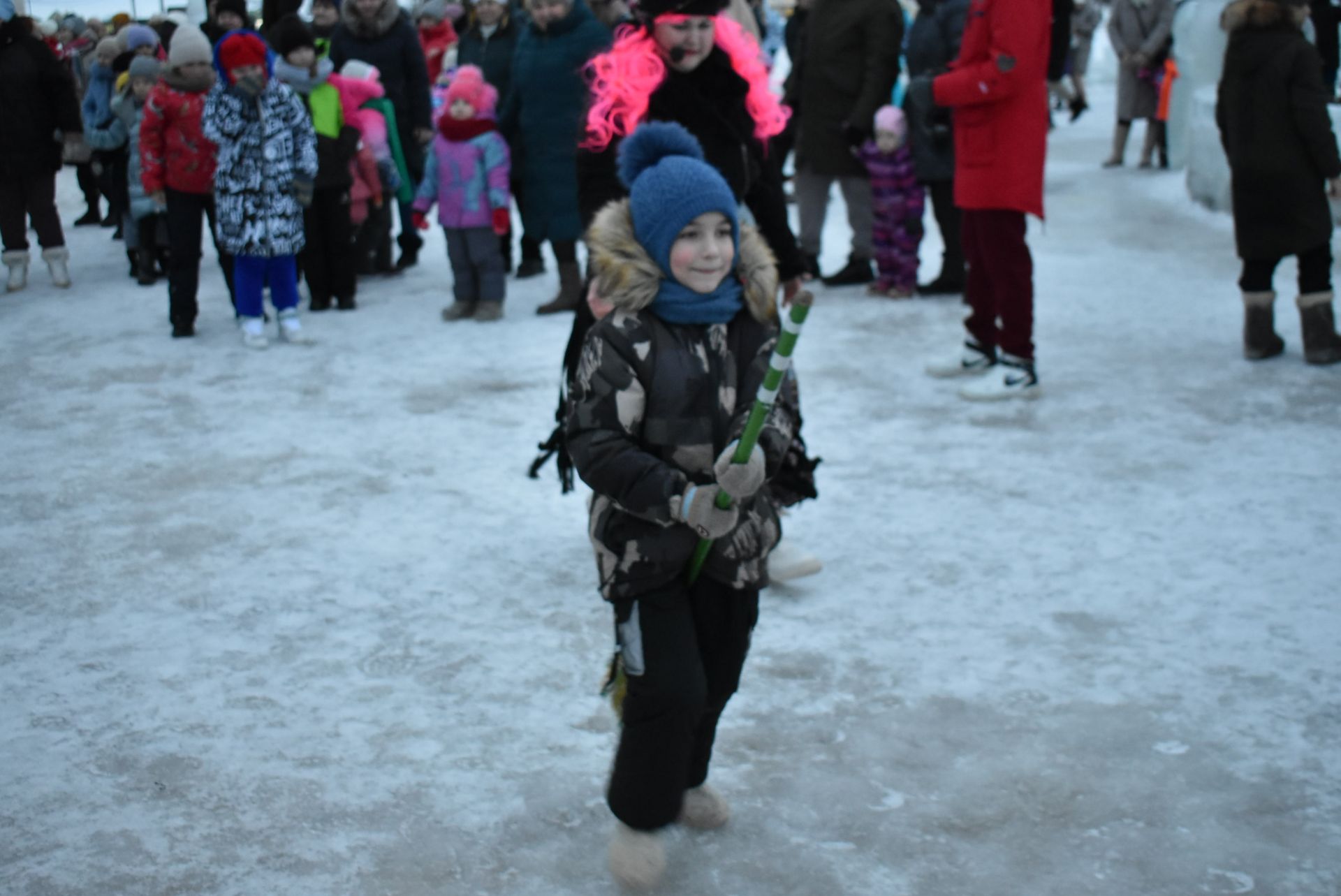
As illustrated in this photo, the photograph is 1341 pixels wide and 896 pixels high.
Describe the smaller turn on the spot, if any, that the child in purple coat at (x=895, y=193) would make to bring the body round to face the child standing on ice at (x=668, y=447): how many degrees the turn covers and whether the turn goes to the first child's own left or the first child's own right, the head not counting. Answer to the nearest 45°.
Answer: approximately 45° to the first child's own left

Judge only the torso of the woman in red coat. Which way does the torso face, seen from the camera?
to the viewer's left

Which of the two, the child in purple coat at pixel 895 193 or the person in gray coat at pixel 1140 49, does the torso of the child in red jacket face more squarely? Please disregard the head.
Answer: the child in purple coat

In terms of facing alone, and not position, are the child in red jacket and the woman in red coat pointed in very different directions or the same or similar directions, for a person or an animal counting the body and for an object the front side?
very different directions

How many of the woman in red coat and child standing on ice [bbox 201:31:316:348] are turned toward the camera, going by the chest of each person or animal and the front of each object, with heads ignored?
1

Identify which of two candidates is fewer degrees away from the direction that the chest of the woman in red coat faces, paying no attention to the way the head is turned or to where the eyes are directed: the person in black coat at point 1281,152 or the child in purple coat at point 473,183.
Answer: the child in purple coat

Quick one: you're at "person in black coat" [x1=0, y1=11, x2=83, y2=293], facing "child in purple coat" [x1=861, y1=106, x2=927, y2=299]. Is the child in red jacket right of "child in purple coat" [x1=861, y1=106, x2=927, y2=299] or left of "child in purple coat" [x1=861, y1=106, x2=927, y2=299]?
right

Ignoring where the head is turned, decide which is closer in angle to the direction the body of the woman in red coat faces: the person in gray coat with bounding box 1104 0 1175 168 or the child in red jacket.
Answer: the child in red jacket

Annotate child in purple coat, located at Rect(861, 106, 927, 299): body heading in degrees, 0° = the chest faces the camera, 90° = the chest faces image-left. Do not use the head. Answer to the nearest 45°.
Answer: approximately 45°
